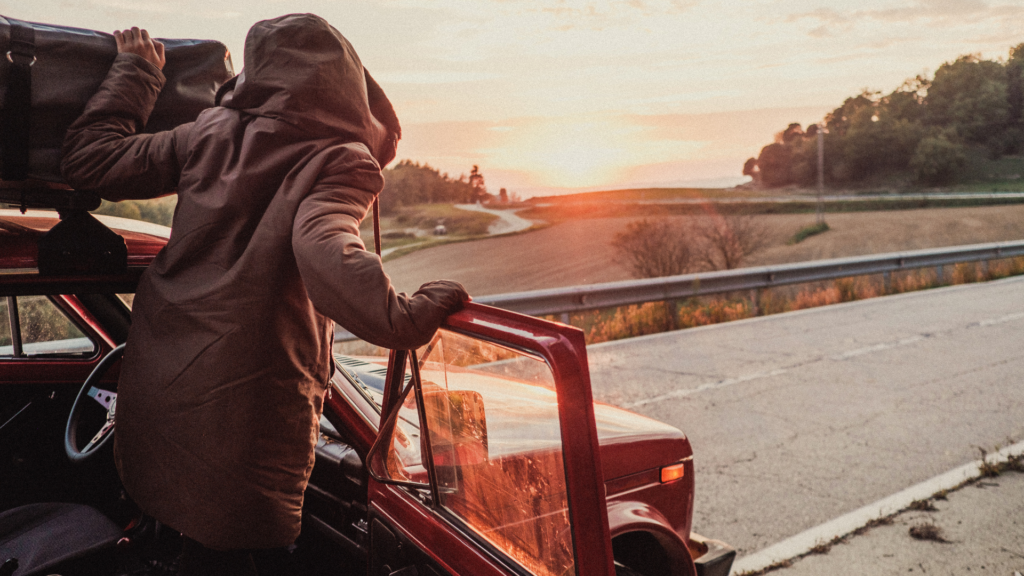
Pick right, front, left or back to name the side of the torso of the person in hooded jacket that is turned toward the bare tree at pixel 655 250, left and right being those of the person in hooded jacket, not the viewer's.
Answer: front

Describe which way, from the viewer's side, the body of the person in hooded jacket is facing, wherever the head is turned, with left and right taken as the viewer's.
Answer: facing away from the viewer and to the right of the viewer

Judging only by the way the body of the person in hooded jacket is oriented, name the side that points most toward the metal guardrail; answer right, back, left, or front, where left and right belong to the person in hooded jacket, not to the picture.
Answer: front

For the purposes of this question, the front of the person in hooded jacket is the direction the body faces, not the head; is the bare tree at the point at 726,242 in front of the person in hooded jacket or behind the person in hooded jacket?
in front

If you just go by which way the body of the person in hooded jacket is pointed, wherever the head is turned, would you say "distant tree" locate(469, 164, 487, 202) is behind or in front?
in front

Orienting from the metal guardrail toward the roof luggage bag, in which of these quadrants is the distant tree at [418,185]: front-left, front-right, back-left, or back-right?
back-right

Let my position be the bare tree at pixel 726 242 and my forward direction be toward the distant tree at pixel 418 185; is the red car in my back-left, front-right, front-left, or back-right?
back-left
